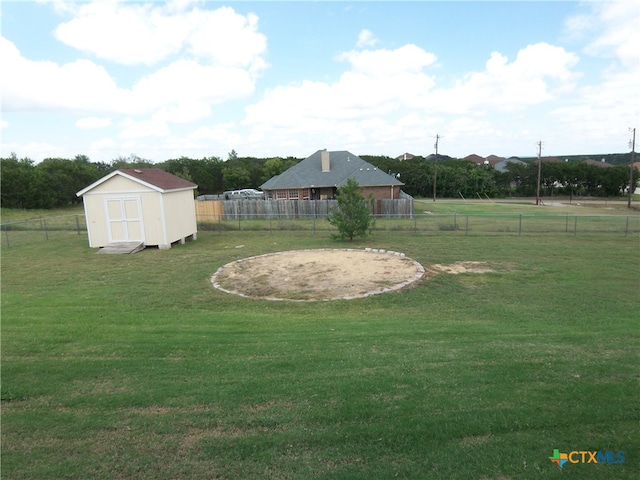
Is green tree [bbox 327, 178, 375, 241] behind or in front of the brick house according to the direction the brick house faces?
behind

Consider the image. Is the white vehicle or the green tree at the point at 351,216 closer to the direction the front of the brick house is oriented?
the white vehicle

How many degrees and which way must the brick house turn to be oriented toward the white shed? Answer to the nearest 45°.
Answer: approximately 135° to its left

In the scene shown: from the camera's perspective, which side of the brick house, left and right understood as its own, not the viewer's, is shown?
back

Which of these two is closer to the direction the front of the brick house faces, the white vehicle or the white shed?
the white vehicle

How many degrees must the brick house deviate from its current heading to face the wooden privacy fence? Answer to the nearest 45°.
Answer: approximately 135° to its left

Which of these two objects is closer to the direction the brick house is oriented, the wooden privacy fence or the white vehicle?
the white vehicle

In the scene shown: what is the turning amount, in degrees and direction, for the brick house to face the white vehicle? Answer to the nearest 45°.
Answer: approximately 45° to its left
